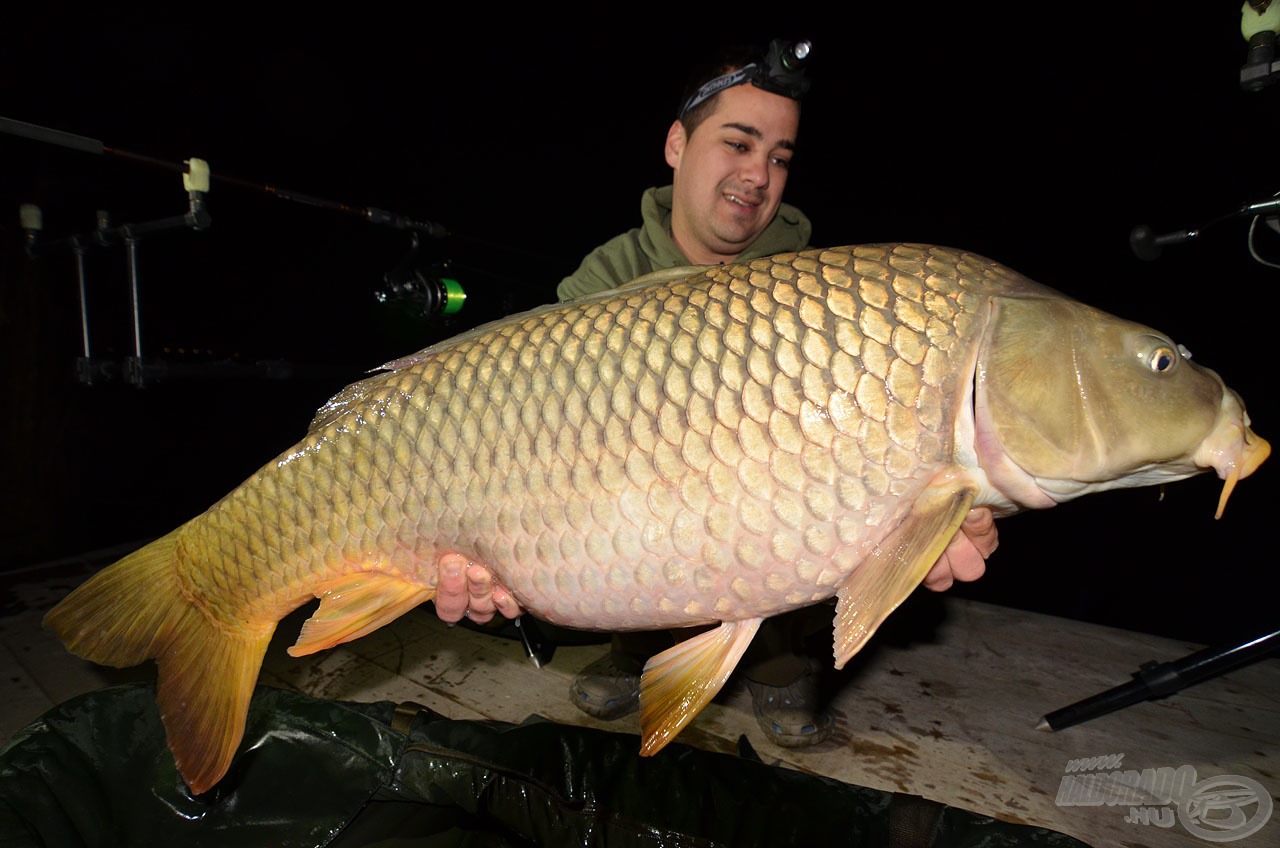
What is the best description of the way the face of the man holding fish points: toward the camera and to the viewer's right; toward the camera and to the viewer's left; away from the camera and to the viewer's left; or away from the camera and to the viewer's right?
toward the camera and to the viewer's right

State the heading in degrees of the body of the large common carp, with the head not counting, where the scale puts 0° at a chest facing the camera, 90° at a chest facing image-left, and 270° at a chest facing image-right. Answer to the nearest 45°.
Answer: approximately 270°

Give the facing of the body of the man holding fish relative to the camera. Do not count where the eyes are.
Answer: toward the camera

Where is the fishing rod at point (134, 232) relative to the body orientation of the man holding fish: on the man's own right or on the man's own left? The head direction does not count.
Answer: on the man's own right

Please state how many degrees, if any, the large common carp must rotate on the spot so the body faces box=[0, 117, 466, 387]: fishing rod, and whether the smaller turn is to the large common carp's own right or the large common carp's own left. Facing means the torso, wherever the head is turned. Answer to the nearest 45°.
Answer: approximately 135° to the large common carp's own left

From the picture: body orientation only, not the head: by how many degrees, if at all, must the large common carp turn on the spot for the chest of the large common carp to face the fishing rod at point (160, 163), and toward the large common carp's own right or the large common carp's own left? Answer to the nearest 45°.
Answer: approximately 135° to the large common carp's own left

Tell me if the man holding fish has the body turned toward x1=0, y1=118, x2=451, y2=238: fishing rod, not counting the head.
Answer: no

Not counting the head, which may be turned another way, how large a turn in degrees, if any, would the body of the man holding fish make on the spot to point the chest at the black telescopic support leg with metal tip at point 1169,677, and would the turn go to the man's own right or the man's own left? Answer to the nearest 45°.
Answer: approximately 45° to the man's own left
